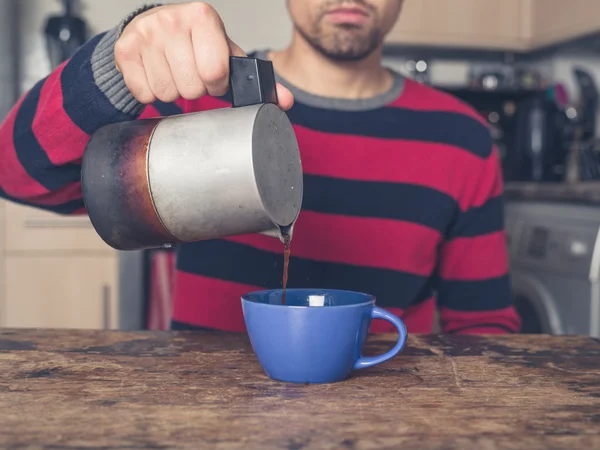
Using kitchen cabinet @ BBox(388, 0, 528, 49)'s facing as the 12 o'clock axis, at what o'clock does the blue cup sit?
The blue cup is roughly at 12 o'clock from the kitchen cabinet.

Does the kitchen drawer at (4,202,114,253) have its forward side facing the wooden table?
yes

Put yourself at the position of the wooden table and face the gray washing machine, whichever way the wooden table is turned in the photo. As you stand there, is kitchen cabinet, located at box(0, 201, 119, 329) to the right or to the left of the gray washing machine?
left
